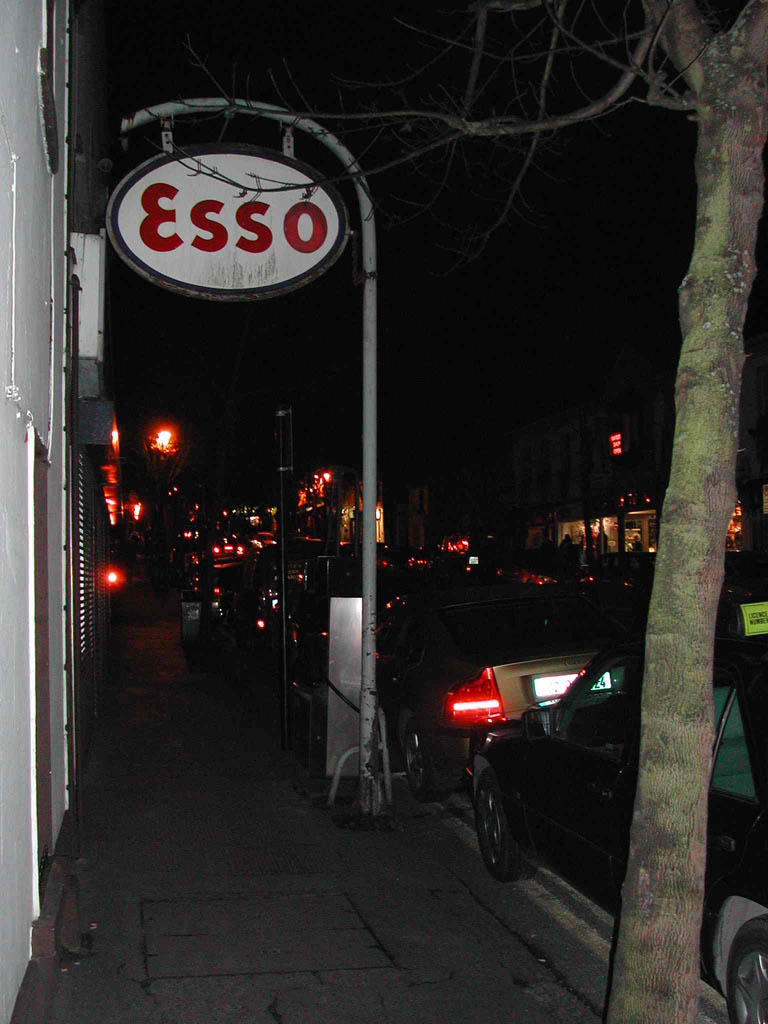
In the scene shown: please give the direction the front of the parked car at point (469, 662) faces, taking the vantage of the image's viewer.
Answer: facing away from the viewer and to the left of the viewer

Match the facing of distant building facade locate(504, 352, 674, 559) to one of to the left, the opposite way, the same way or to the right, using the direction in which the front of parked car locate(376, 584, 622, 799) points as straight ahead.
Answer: to the left

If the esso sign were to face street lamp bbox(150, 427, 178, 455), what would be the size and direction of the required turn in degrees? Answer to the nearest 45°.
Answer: approximately 180°

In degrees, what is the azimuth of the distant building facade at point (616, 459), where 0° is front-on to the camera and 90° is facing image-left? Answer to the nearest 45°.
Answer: approximately 45°

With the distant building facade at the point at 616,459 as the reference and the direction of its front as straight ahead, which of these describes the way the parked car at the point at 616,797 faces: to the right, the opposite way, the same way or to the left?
to the right

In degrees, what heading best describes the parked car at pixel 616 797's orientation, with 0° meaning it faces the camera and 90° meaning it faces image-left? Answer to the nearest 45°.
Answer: approximately 135°

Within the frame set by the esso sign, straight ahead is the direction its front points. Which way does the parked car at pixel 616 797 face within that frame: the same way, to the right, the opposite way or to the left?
the opposite way

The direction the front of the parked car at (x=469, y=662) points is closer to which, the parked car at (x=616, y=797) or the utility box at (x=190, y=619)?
the utility box

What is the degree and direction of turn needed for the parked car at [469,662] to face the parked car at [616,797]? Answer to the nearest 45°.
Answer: approximately 135° to its left

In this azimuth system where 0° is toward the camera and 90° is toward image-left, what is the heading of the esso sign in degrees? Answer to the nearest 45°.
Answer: approximately 0°
